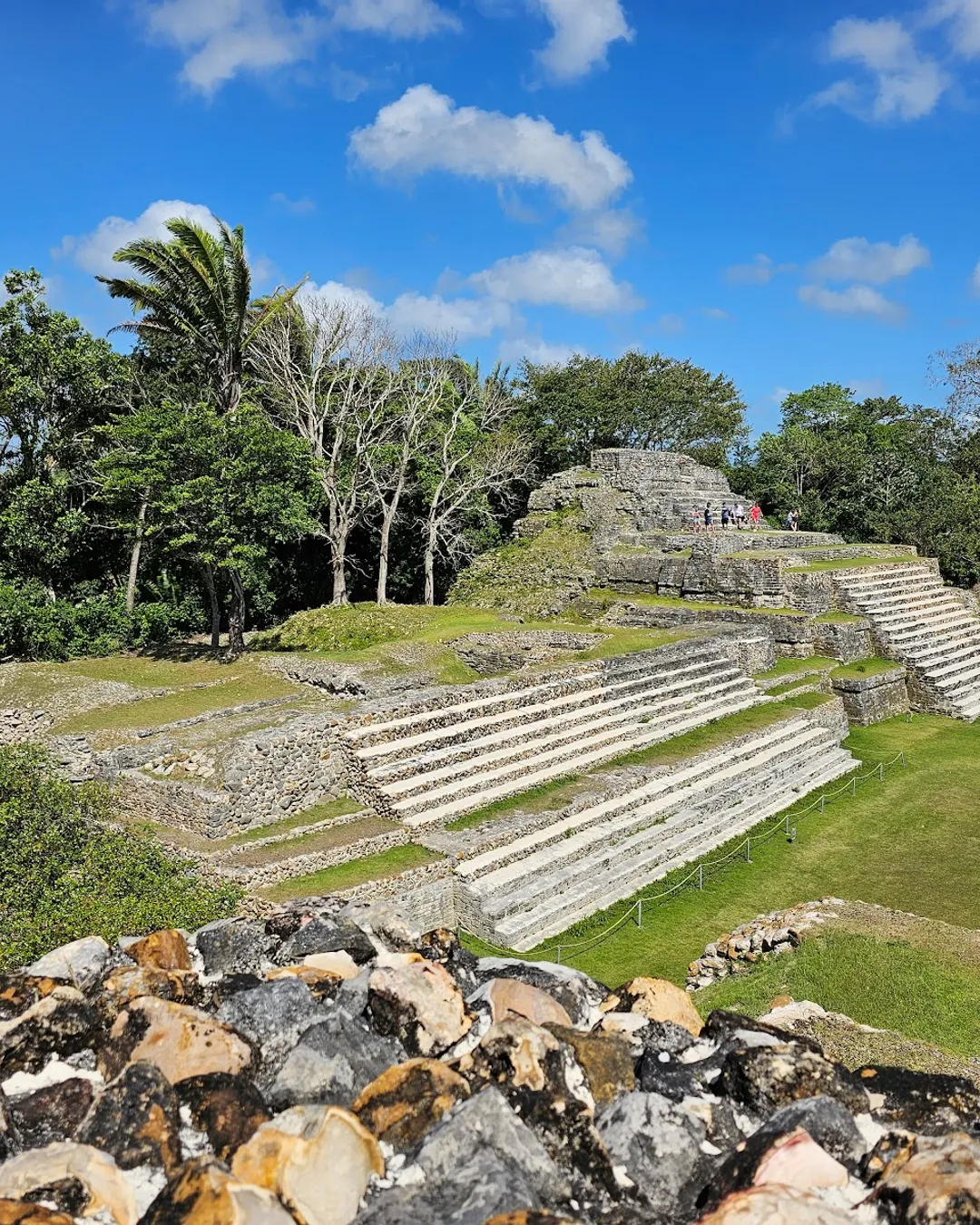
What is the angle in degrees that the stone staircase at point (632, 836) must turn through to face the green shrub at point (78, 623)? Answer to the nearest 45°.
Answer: approximately 180°

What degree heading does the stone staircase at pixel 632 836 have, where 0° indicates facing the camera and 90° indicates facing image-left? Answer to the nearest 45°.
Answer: approximately 315°

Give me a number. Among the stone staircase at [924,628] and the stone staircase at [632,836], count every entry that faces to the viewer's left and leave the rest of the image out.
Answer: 0

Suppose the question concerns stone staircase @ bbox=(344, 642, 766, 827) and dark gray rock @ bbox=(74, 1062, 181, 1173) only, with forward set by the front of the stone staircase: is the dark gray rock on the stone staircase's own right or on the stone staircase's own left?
on the stone staircase's own right

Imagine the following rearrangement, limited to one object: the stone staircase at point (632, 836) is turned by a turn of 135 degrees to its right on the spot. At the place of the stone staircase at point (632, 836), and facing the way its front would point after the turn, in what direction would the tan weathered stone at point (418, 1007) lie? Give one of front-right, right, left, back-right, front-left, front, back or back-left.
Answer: left

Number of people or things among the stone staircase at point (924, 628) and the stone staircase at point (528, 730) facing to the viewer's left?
0

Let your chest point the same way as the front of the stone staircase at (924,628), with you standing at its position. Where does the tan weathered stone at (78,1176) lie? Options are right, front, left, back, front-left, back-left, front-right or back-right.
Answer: front-right

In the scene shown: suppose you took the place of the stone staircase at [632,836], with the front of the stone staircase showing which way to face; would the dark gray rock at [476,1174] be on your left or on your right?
on your right

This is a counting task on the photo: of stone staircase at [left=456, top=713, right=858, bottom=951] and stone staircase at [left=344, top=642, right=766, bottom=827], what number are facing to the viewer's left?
0

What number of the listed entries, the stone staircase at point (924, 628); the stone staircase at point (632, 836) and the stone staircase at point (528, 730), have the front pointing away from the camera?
0

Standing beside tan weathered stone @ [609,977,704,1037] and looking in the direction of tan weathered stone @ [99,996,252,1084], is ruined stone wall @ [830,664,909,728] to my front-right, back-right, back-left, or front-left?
back-right

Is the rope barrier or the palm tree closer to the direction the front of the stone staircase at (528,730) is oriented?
the rope barrier

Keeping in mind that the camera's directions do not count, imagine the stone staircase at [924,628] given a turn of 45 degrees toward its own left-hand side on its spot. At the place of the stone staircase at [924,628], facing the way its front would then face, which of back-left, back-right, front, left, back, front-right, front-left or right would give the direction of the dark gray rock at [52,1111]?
right

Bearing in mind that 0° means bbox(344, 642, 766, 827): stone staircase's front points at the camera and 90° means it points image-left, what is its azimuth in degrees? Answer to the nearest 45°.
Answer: approximately 315°
